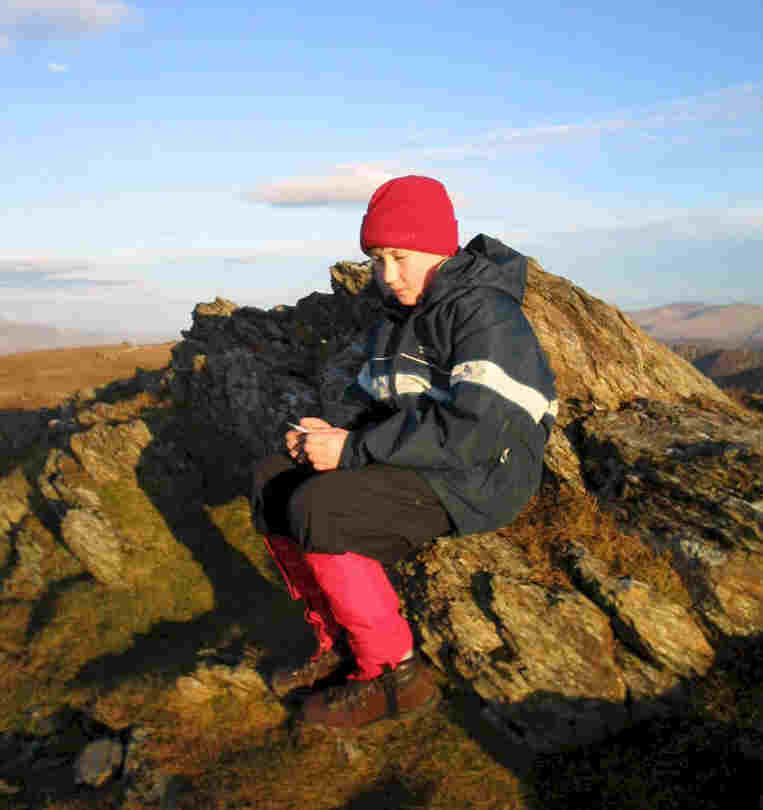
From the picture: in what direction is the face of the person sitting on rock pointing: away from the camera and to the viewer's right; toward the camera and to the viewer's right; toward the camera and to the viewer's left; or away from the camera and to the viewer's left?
toward the camera and to the viewer's left

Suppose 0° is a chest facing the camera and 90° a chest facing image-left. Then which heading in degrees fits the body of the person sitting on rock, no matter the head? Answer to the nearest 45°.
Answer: approximately 45°
